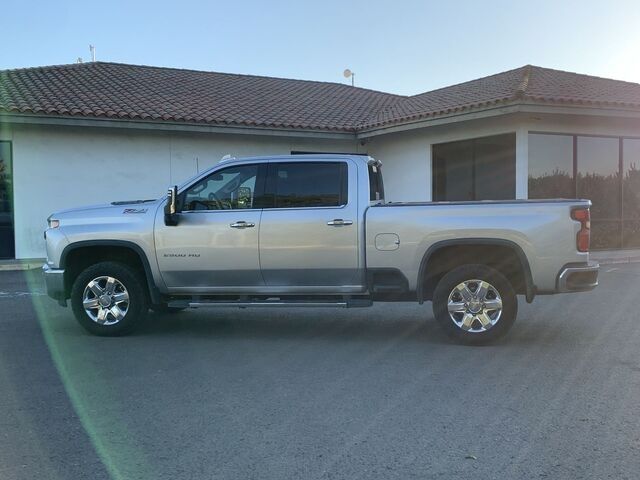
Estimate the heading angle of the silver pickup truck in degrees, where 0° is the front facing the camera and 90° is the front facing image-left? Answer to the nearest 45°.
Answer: approximately 90°
